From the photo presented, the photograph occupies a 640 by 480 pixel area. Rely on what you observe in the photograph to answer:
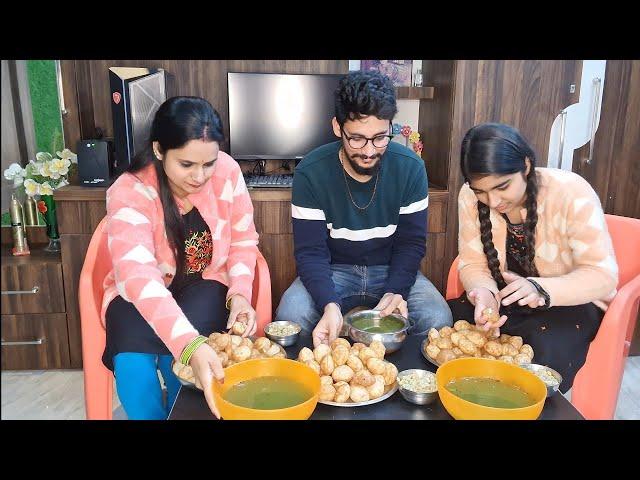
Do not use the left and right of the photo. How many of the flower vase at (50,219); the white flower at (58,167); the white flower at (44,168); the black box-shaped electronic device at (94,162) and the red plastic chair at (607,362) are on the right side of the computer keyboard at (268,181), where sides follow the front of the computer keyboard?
4

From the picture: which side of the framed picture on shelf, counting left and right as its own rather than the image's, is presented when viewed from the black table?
front

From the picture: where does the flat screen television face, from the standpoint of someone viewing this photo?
facing the viewer

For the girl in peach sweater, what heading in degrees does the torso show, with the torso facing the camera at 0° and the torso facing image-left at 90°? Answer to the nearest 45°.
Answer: approximately 45°

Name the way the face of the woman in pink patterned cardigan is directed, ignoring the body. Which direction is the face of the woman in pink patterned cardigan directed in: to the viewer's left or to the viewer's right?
to the viewer's right

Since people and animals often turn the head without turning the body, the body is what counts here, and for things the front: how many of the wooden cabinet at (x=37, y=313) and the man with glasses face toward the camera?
2

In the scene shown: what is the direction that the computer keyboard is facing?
toward the camera

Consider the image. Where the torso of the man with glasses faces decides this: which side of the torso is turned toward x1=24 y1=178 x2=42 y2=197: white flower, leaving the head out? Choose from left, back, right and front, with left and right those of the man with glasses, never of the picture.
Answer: right

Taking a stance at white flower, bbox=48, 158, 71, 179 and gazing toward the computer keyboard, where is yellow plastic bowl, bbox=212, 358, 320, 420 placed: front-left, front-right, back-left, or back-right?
front-right

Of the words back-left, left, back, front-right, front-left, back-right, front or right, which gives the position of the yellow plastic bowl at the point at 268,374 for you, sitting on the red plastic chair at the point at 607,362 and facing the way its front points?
front

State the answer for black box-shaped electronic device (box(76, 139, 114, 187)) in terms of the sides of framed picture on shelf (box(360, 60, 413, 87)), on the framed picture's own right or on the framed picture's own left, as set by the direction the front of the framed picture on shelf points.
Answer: on the framed picture's own right

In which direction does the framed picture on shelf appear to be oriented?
toward the camera

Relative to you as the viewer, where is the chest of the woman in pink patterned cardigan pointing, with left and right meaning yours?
facing the viewer and to the right of the viewer

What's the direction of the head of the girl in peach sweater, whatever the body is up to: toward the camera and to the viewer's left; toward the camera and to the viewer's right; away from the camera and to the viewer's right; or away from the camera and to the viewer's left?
toward the camera and to the viewer's left

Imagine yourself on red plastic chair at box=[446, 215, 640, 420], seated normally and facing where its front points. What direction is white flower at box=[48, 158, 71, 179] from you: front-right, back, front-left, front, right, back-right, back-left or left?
front-right
